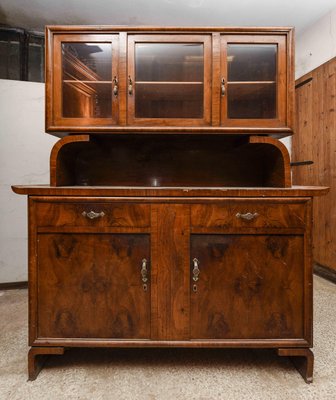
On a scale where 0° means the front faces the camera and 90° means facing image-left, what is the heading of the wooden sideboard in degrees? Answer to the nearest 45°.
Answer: approximately 0°
